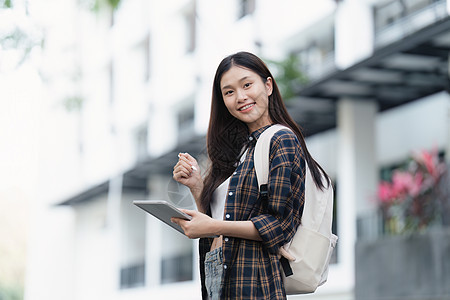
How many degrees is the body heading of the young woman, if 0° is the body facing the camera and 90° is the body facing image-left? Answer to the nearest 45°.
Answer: approximately 45°

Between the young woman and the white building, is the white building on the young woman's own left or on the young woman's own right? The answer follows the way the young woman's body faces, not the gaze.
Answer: on the young woman's own right

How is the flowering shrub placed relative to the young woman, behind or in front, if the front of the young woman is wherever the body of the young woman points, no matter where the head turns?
behind
